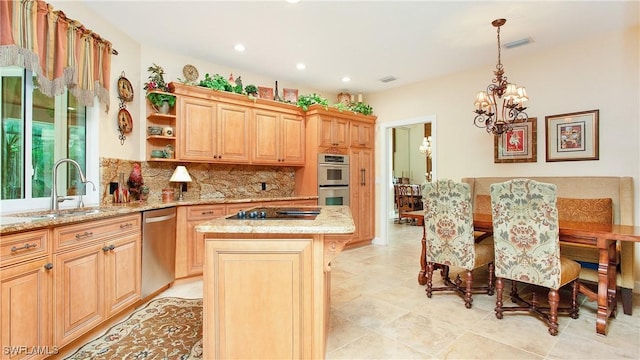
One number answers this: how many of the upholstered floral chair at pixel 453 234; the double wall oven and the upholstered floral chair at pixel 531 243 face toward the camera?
1

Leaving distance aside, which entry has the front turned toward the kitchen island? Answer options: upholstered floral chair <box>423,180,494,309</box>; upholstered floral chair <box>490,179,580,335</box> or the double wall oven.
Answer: the double wall oven

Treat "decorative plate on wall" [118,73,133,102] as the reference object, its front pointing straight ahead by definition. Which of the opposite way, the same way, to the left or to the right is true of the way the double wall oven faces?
to the right

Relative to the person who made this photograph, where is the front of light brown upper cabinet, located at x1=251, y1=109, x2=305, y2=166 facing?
facing the viewer and to the right of the viewer

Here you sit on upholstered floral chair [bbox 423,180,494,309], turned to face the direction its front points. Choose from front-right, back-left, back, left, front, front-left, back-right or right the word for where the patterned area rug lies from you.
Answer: back

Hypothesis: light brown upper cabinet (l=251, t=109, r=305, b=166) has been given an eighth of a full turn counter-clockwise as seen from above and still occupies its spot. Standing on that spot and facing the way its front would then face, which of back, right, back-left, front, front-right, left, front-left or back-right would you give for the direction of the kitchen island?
right

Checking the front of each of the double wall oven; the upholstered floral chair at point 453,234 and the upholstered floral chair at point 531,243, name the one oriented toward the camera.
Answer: the double wall oven

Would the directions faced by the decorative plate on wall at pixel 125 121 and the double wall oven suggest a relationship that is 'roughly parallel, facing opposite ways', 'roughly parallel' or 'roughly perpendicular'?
roughly perpendicular

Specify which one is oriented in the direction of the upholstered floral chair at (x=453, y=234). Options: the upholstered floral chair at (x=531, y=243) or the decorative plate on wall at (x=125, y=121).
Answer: the decorative plate on wall

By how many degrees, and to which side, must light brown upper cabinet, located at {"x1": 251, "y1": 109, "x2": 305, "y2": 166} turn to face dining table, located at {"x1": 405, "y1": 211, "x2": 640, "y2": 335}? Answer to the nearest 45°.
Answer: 0° — it already faces it

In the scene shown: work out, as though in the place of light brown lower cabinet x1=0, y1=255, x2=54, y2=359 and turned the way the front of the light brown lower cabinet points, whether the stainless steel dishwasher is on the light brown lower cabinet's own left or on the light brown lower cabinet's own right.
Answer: on the light brown lower cabinet's own left
